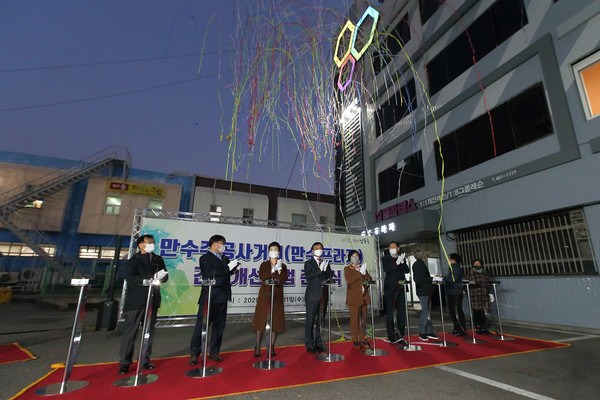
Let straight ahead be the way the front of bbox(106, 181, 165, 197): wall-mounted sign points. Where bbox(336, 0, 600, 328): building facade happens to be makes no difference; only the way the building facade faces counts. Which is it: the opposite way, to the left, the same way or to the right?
to the right

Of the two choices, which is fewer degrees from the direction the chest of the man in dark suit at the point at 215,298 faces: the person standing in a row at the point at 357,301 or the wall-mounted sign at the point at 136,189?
the person standing in a row

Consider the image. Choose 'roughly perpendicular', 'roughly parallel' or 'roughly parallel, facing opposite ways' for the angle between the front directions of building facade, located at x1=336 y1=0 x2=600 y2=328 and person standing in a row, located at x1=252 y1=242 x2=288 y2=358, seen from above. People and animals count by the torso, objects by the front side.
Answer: roughly perpendicular

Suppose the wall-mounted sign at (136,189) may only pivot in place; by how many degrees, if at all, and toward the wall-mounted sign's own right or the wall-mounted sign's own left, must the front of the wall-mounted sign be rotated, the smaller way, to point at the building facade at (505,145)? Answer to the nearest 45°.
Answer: approximately 45° to the wall-mounted sign's own left

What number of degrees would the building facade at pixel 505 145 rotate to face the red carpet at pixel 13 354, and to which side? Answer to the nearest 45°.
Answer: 0° — it already faces it

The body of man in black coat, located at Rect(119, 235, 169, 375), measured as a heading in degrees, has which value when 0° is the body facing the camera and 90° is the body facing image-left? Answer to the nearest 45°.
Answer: approximately 315°
